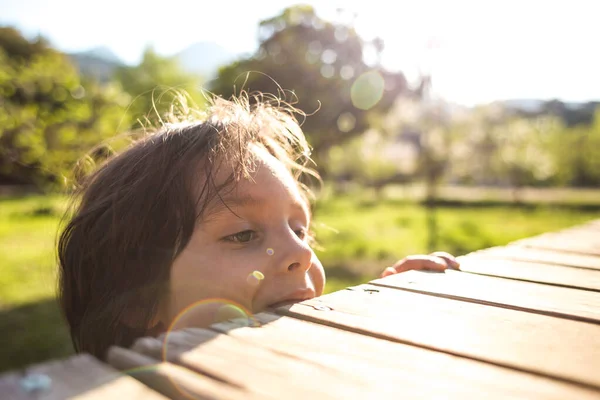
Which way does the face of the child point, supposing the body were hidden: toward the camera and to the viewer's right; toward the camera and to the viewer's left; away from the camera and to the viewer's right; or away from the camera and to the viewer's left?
toward the camera and to the viewer's right

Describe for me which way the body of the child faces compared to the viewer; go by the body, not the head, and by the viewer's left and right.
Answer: facing the viewer and to the right of the viewer

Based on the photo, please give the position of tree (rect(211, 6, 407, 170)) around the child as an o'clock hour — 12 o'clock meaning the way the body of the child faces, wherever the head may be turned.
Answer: The tree is roughly at 8 o'clock from the child.
